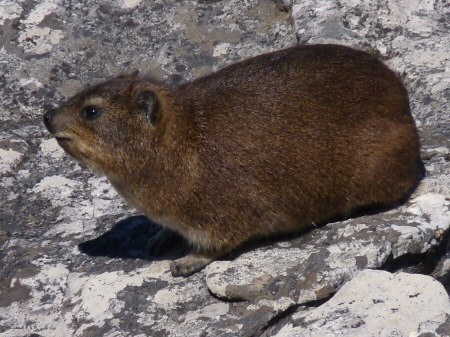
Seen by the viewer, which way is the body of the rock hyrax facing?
to the viewer's left
